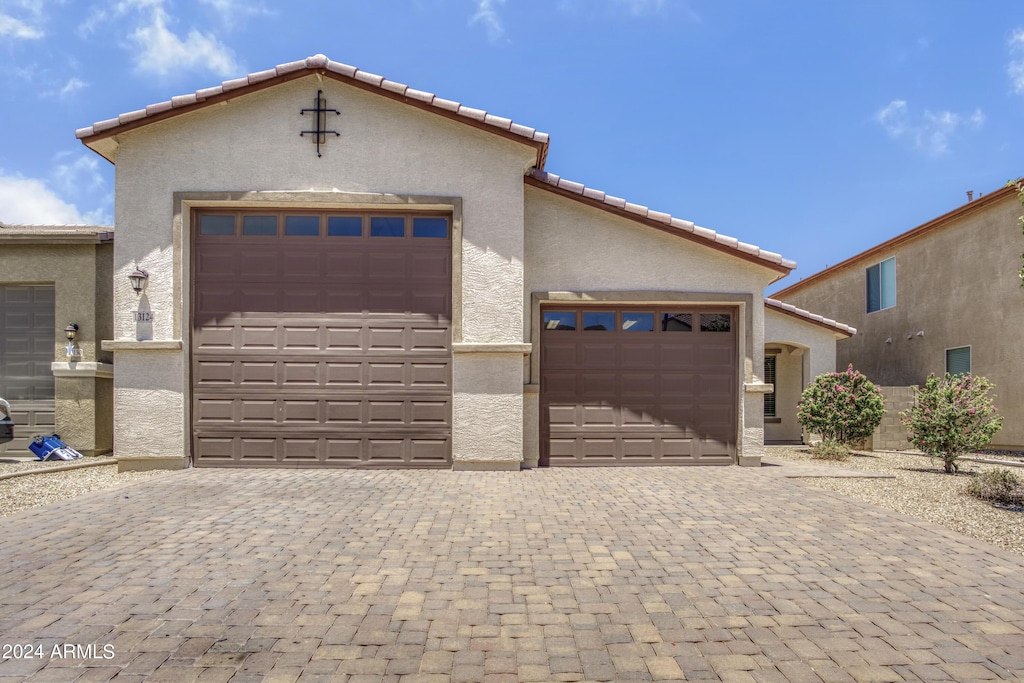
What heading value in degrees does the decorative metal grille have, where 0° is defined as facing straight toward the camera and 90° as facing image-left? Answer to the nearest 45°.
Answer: approximately 0°

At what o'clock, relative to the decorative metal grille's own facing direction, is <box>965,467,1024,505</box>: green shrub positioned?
The green shrub is roughly at 10 o'clock from the decorative metal grille.

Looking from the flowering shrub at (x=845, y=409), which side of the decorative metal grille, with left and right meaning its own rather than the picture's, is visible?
left

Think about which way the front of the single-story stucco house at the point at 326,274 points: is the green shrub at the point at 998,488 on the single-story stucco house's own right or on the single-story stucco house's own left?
on the single-story stucco house's own left

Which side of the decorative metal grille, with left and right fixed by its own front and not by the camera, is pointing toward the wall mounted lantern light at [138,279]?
right
